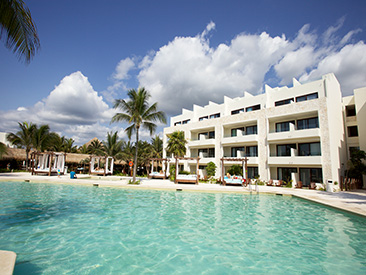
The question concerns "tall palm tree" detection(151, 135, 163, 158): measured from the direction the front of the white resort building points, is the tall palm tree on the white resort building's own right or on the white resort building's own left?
on the white resort building's own right

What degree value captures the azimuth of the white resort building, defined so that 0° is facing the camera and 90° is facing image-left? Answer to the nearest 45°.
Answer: approximately 45°

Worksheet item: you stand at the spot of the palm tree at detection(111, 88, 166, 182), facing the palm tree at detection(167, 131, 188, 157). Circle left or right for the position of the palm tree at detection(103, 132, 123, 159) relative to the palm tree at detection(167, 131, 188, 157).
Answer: left

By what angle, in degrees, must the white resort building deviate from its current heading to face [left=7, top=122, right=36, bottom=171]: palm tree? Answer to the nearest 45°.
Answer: approximately 45° to its right

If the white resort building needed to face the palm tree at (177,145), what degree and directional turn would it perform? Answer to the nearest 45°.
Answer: approximately 45° to its right
